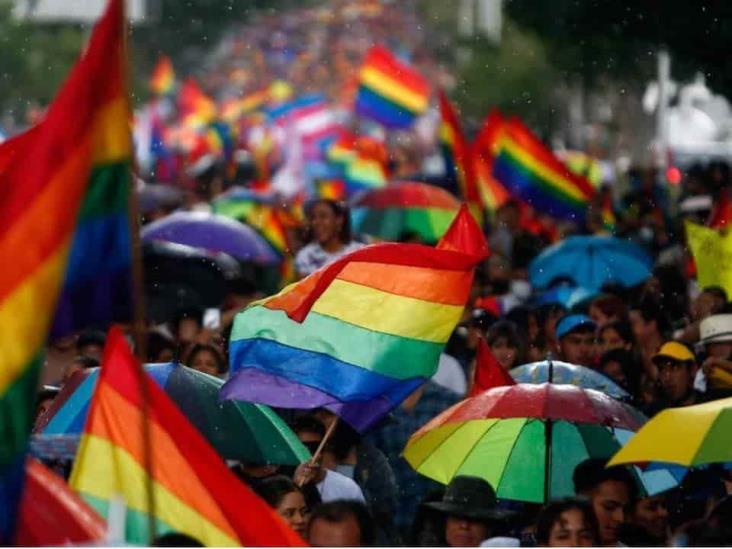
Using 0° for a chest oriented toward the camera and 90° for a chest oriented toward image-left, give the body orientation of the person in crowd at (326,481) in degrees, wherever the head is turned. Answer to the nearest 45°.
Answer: approximately 45°

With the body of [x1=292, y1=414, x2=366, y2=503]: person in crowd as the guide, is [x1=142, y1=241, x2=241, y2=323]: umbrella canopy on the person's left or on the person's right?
on the person's right

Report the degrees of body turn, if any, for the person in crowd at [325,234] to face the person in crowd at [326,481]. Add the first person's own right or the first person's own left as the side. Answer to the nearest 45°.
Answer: approximately 45° to the first person's own left

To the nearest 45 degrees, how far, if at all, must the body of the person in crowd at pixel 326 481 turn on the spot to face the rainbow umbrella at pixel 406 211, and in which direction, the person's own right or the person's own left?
approximately 135° to the person's own right

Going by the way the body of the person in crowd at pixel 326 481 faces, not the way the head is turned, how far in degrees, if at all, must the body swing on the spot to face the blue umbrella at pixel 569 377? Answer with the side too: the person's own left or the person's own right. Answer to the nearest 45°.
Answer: approximately 180°

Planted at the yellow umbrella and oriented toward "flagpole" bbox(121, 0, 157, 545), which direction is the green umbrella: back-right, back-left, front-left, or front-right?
front-right

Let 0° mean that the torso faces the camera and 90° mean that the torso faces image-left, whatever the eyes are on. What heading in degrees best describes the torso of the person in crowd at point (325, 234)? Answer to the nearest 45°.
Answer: approximately 45°

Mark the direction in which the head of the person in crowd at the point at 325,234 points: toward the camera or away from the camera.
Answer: toward the camera

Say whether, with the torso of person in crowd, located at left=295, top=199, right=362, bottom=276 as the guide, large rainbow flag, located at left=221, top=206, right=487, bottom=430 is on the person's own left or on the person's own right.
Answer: on the person's own left

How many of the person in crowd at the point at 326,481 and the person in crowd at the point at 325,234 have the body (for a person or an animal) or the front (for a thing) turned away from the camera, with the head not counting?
0

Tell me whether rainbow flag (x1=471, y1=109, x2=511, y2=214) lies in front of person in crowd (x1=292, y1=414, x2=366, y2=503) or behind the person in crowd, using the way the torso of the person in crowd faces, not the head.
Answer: behind

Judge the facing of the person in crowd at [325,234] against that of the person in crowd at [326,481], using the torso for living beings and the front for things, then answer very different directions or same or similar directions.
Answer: same or similar directions

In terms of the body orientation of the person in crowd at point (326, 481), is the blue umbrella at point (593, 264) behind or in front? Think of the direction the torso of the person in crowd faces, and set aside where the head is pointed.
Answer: behind

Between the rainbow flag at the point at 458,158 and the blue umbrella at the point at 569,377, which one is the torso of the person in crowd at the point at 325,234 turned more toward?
the blue umbrella
